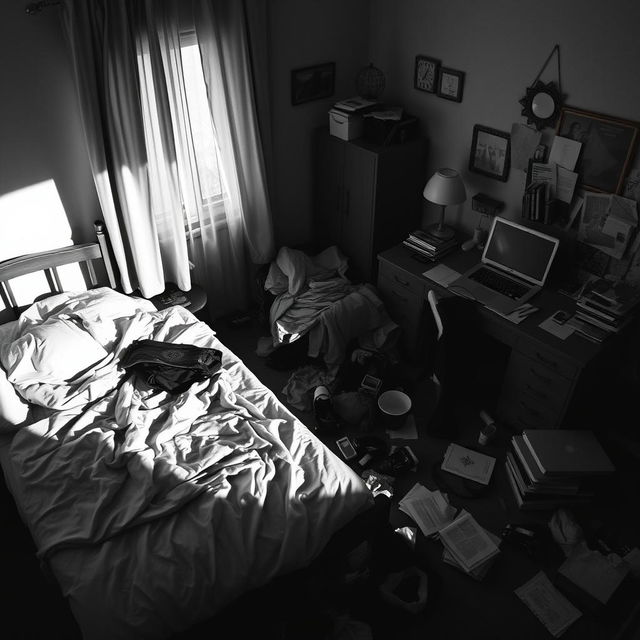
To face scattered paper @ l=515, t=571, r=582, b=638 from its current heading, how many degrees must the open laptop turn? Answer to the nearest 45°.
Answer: approximately 45° to its left

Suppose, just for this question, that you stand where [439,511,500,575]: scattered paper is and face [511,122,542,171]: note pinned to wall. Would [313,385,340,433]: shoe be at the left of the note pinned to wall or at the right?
left

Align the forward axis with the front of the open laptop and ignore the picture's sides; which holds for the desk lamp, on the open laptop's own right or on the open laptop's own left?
on the open laptop's own right

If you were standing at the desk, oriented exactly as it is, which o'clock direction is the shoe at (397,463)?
The shoe is roughly at 12 o'clock from the desk.

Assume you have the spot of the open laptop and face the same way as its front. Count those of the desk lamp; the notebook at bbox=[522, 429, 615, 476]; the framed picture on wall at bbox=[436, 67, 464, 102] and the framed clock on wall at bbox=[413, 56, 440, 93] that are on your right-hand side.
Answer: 3

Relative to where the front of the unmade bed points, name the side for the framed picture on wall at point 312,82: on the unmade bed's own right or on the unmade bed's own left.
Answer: on the unmade bed's own left

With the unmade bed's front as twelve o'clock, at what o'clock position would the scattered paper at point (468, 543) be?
The scattered paper is roughly at 11 o'clock from the unmade bed.

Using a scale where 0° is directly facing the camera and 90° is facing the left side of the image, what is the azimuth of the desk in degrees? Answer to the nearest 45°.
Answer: approximately 45°

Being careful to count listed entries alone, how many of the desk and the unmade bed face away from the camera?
0

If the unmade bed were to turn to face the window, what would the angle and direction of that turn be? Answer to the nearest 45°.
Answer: approximately 135° to its left

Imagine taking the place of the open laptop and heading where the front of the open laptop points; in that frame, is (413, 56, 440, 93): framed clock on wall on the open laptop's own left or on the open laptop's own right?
on the open laptop's own right
